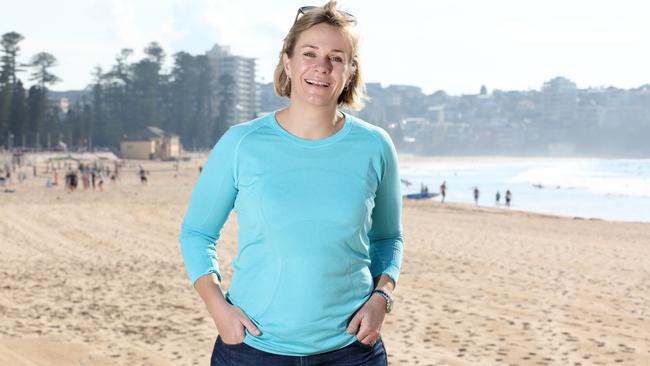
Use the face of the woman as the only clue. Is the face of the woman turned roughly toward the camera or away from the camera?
toward the camera

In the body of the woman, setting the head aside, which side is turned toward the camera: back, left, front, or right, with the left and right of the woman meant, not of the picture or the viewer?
front
